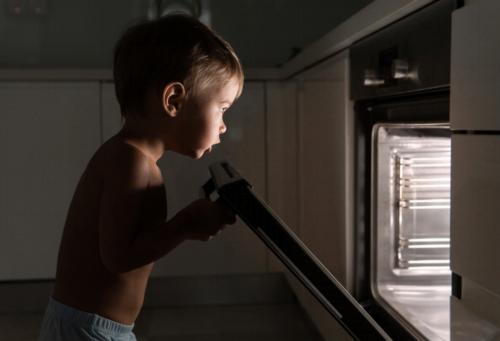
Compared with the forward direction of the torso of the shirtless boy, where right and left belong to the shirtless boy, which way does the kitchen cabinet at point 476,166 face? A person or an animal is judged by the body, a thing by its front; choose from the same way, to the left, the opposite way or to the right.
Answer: the opposite way

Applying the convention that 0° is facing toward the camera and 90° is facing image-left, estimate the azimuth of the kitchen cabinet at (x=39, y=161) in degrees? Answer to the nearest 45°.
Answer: approximately 0°

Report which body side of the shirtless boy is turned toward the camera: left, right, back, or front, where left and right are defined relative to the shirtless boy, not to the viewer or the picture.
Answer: right

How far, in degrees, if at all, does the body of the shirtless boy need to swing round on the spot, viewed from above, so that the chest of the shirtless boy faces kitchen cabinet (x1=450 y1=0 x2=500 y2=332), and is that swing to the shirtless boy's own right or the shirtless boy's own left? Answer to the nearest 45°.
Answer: approximately 45° to the shirtless boy's own right

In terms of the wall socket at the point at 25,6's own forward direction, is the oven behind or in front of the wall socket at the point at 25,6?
in front

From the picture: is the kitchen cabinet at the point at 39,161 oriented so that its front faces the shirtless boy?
yes

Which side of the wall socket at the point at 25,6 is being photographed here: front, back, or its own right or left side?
front

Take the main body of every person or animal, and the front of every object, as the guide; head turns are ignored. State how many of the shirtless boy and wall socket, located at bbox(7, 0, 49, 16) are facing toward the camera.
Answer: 1

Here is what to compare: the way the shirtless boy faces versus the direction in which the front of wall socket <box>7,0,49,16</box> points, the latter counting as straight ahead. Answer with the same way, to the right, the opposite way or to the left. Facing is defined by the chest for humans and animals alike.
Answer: to the left

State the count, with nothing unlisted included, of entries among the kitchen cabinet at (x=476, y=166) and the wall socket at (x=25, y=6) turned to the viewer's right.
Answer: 0

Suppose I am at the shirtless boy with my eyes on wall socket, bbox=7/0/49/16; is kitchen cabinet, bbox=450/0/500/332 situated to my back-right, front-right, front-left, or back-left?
back-right

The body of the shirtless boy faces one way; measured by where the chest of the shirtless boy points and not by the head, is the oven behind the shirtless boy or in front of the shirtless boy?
in front

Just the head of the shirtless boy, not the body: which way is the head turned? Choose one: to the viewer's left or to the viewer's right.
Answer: to the viewer's right

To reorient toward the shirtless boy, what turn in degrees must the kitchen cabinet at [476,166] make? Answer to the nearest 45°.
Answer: approximately 45° to its right

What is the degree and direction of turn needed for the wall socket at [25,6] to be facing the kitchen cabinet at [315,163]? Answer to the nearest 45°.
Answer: approximately 45° to its left

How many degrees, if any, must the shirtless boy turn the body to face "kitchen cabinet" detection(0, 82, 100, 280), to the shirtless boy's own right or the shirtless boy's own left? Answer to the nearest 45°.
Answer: approximately 90° to the shirtless boy's own left

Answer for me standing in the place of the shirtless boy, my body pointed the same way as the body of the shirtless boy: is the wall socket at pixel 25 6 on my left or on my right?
on my left

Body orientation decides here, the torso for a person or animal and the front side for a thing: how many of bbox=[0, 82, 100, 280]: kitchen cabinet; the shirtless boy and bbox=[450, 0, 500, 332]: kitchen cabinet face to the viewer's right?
1

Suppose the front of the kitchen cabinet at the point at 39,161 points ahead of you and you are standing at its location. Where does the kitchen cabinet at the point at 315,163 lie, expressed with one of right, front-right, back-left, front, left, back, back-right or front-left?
front-left
